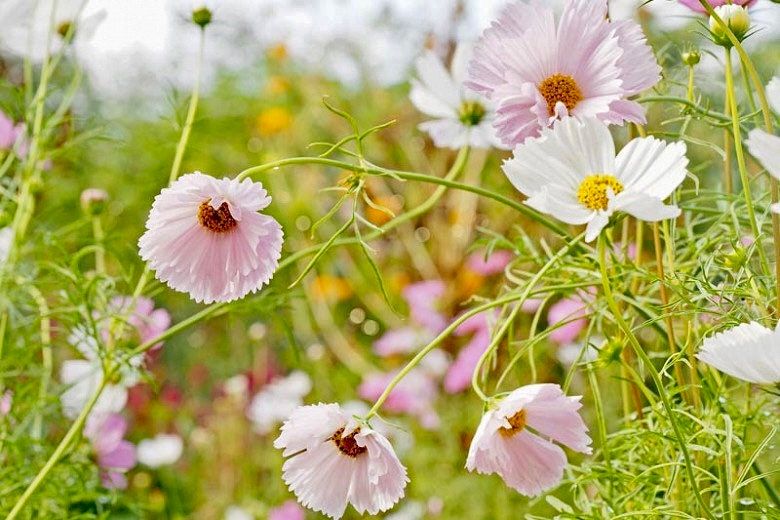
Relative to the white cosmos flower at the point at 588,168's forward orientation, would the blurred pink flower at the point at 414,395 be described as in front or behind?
behind

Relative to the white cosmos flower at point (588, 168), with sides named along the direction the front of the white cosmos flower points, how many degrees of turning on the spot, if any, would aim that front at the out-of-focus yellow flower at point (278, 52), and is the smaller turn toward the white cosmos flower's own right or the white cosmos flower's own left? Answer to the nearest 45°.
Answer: approximately 135° to the white cosmos flower's own right

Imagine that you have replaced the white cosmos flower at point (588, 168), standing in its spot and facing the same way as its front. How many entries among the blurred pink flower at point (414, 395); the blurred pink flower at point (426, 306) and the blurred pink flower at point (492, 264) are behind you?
3
